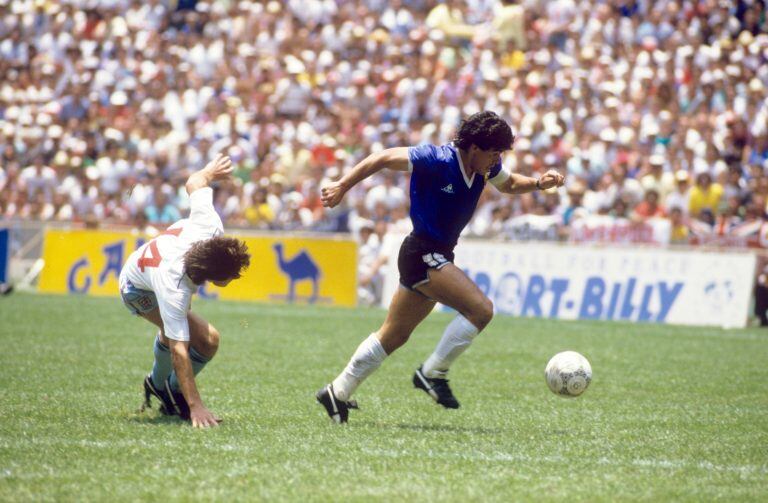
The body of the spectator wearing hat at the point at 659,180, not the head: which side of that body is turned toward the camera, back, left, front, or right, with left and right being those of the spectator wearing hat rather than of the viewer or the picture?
front

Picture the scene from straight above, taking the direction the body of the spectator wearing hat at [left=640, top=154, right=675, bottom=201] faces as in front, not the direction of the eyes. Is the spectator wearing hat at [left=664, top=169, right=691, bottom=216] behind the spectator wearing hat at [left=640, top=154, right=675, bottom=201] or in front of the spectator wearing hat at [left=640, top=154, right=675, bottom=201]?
in front

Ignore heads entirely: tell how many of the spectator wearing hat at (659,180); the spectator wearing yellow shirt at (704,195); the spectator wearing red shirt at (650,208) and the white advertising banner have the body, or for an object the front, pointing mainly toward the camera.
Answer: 4

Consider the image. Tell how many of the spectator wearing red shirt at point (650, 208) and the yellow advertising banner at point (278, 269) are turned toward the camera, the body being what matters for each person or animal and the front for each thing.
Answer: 2

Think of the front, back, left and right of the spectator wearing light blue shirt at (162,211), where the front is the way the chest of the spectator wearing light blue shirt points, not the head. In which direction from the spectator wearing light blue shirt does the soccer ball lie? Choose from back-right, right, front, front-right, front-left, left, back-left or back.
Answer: front

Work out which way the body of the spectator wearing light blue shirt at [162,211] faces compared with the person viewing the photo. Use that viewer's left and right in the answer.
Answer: facing the viewer

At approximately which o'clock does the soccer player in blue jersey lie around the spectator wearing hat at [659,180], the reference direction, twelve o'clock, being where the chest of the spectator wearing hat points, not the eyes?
The soccer player in blue jersey is roughly at 12 o'clock from the spectator wearing hat.

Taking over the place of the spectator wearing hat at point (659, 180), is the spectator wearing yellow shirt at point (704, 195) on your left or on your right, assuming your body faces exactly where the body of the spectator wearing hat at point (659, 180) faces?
on your left

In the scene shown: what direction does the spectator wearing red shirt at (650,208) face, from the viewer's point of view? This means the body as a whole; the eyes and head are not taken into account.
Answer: toward the camera

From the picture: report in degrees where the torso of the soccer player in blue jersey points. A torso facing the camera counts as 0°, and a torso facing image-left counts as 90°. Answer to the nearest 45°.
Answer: approximately 315°

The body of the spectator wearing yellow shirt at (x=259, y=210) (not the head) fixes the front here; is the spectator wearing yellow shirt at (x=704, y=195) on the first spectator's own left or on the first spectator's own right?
on the first spectator's own left

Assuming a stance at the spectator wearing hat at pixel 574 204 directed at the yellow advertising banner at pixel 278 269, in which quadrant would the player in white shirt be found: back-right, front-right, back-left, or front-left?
front-left

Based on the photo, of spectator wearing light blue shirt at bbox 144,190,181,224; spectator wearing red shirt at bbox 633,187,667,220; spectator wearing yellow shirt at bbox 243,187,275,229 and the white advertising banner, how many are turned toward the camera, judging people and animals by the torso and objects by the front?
4

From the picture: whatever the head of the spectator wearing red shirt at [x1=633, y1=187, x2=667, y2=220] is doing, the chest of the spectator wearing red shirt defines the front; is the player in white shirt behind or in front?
in front

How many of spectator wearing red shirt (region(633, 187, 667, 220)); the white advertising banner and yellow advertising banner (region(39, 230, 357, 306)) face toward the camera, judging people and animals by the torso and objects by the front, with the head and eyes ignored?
3

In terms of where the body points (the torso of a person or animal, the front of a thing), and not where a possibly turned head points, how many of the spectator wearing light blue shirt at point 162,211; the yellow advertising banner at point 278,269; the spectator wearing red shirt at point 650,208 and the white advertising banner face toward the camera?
4

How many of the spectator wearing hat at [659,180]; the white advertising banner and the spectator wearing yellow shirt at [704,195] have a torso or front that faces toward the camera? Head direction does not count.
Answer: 3
